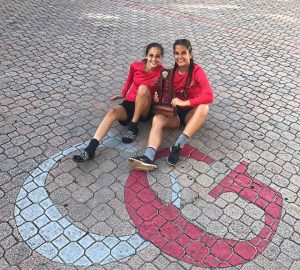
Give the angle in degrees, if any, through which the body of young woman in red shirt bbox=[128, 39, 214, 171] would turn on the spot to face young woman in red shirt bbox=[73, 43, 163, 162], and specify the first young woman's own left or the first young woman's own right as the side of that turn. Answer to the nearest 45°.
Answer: approximately 45° to the first young woman's own right

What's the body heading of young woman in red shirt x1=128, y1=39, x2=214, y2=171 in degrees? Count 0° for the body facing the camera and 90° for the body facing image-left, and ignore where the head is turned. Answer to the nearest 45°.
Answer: approximately 45°

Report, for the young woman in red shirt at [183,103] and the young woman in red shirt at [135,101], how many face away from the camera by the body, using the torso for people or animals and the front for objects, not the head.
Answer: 0

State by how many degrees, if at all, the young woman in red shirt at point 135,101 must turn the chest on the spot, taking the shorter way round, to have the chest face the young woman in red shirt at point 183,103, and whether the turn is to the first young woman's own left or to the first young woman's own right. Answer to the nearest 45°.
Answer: approximately 45° to the first young woman's own left

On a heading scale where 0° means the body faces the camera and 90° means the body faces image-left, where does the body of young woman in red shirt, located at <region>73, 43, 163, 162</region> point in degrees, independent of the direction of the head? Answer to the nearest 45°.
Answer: approximately 0°
